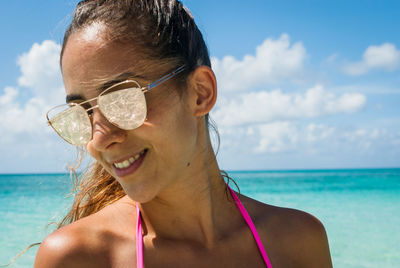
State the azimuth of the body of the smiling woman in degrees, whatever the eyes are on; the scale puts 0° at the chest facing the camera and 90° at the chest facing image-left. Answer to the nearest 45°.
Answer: approximately 0°
